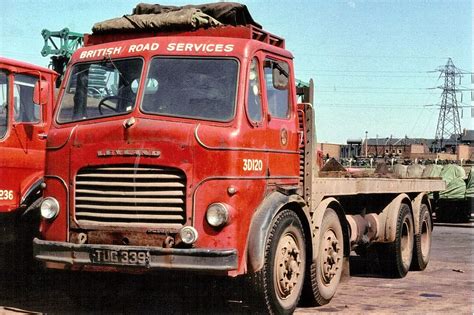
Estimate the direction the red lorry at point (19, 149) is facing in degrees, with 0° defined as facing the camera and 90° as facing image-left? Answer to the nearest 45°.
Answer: approximately 45°

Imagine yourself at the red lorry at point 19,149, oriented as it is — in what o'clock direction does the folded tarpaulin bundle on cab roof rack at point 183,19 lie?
The folded tarpaulin bundle on cab roof rack is roughly at 9 o'clock from the red lorry.

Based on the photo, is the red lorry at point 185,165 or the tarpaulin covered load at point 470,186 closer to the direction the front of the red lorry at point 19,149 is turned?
the red lorry

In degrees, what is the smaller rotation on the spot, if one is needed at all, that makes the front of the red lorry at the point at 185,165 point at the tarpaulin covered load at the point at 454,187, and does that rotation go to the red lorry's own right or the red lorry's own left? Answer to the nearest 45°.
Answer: approximately 180°

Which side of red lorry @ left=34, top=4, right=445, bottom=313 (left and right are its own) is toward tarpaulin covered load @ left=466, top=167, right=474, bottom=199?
back

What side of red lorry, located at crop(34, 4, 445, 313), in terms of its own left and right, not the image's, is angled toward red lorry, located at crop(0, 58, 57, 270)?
right

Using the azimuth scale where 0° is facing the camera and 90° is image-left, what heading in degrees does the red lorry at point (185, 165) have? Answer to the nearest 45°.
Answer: approximately 45°

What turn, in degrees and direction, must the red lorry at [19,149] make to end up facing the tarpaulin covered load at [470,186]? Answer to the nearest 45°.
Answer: approximately 180°

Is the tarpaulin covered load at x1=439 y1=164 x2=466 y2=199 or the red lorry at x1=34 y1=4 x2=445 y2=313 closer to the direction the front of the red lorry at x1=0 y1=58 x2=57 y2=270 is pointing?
the red lorry
